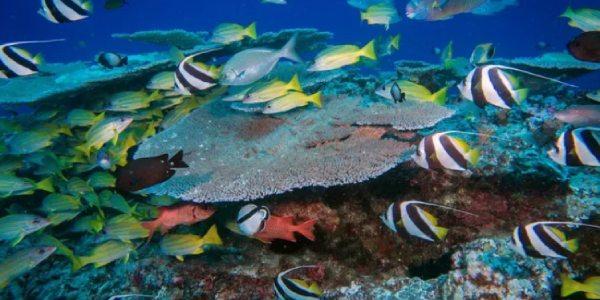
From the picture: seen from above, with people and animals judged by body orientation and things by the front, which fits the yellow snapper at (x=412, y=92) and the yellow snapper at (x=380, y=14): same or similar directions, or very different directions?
same or similar directions

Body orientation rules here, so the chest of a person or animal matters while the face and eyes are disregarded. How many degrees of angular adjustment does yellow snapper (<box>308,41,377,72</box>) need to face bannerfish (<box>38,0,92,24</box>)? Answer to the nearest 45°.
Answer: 0° — it already faces it

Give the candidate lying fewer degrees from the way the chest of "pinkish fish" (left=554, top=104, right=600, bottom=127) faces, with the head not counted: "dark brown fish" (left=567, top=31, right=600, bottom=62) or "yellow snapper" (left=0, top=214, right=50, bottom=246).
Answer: the yellow snapper

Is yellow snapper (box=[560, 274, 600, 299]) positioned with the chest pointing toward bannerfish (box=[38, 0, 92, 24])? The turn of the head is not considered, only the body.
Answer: no

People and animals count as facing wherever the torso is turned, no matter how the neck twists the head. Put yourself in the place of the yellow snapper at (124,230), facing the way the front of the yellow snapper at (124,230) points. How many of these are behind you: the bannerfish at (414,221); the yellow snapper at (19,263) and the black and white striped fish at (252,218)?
1

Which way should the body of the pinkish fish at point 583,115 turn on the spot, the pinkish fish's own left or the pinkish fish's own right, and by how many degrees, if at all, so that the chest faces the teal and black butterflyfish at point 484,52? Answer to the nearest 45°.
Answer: approximately 45° to the pinkish fish's own right

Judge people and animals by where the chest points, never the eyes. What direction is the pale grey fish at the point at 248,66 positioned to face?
to the viewer's left

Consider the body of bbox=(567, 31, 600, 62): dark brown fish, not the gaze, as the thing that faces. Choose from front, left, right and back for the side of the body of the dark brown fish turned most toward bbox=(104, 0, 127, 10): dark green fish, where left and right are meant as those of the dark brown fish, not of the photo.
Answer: front

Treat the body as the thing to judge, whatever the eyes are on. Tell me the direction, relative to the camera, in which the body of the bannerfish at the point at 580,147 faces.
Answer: to the viewer's left
